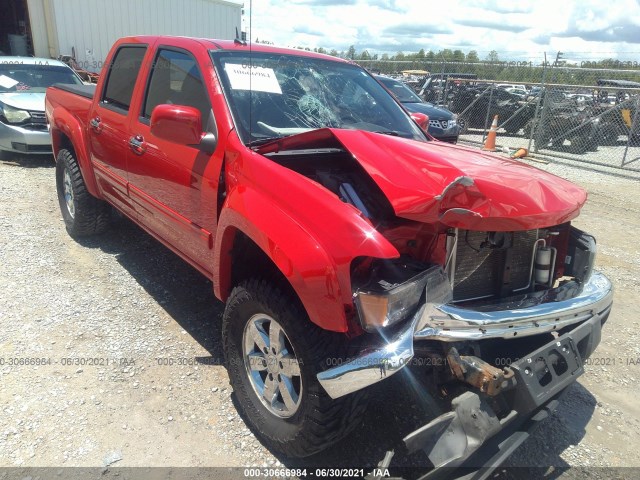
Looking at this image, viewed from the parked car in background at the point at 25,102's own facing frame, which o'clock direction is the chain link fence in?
The chain link fence is roughly at 9 o'clock from the parked car in background.

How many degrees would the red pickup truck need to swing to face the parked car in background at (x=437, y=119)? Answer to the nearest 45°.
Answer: approximately 135° to its left

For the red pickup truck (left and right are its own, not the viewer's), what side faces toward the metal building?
back

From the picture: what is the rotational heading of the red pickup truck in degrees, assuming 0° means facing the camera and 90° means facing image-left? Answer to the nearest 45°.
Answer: approximately 315°

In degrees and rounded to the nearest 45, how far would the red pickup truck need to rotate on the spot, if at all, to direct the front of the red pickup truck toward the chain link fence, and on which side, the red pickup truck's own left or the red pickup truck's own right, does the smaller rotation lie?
approximately 90° to the red pickup truck's own left

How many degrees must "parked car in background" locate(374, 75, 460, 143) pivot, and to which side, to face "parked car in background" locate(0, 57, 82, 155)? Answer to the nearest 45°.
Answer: approximately 90° to its right

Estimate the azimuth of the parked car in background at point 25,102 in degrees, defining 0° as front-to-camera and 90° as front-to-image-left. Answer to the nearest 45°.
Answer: approximately 0°

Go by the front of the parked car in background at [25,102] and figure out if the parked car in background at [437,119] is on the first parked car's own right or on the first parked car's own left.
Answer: on the first parked car's own left

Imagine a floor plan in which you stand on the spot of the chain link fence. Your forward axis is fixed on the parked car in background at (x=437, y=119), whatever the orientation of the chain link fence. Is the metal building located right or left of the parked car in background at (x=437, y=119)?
right
